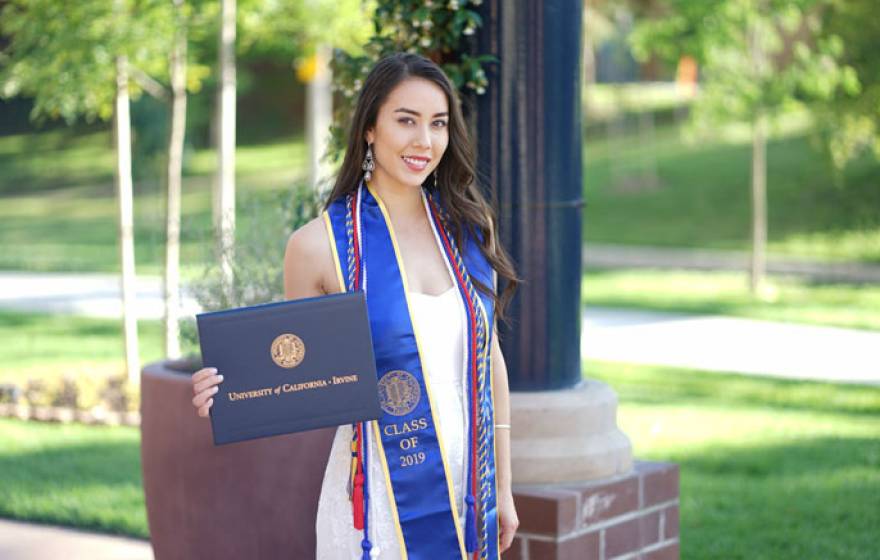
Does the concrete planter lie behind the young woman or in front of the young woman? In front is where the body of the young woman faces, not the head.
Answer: behind

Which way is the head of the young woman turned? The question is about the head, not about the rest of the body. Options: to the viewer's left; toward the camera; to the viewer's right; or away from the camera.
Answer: toward the camera

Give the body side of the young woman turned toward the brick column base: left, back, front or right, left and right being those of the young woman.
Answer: left

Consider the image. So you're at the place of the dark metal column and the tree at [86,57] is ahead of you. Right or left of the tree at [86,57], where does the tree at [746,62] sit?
right

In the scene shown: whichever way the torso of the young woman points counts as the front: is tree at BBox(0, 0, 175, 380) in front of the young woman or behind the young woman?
behind

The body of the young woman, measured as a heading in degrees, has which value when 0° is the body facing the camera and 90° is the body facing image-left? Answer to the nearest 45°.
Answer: approximately 315°

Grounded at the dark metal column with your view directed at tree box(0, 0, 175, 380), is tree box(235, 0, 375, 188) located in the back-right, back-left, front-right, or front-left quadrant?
front-right

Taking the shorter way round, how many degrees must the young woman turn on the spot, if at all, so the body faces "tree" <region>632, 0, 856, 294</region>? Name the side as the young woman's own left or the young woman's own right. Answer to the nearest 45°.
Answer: approximately 135° to the young woman's own left

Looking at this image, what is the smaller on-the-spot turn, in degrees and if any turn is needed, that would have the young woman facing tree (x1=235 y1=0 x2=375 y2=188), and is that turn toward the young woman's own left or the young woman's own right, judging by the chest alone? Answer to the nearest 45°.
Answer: approximately 135° to the young woman's own left
